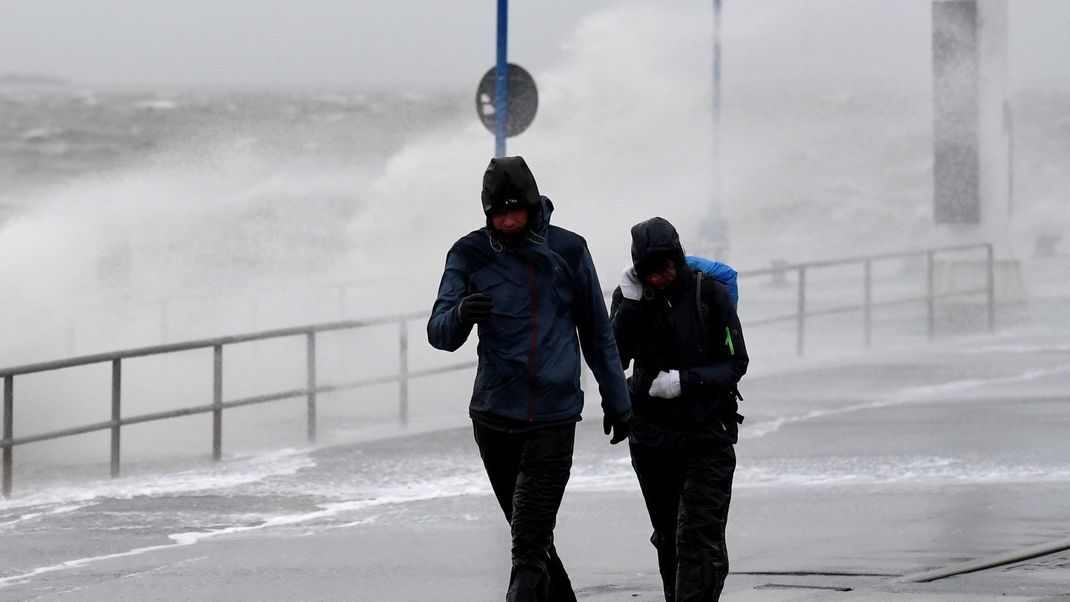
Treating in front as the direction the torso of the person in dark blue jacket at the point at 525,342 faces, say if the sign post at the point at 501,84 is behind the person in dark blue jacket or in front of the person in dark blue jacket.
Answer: behind

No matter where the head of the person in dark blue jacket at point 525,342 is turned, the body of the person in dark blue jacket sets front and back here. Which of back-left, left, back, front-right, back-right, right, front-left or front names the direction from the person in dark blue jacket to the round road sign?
back

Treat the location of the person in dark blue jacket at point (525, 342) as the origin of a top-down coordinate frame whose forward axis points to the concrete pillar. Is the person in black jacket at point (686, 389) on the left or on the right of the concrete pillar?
right

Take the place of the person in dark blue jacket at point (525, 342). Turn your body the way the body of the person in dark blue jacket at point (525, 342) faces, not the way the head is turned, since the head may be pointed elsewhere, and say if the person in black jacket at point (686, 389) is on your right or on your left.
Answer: on your left

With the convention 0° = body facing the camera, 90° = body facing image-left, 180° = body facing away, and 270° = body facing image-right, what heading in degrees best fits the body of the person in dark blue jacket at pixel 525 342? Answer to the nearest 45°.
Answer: approximately 0°
